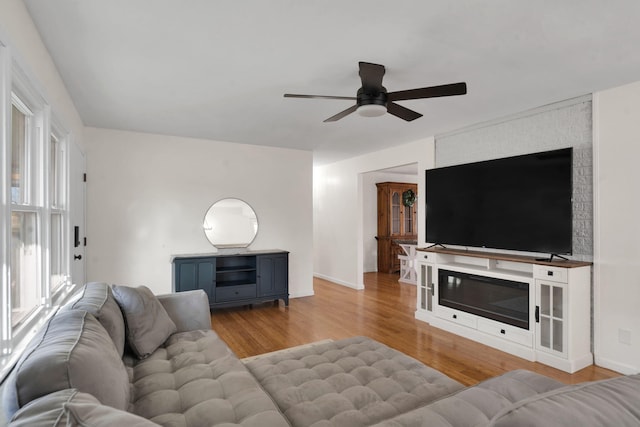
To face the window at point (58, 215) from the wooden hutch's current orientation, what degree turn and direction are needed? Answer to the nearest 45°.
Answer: approximately 90° to its right

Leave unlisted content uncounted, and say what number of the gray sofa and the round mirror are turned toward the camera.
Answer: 1

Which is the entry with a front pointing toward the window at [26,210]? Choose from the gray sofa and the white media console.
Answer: the white media console

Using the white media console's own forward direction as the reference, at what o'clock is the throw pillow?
The throw pillow is roughly at 12 o'clock from the white media console.

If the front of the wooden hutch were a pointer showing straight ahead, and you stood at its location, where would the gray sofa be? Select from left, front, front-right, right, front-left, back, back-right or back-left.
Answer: front-right

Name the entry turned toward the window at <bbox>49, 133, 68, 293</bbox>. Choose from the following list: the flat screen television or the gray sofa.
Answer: the flat screen television

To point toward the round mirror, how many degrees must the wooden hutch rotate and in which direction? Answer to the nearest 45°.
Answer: approximately 90° to its right

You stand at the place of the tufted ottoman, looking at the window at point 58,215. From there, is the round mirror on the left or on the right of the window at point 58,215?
right

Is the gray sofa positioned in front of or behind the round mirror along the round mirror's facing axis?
in front

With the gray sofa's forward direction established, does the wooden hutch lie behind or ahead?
ahead

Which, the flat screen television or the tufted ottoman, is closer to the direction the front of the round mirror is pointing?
the tufted ottoman

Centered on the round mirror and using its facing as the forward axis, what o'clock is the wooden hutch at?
The wooden hutch is roughly at 8 o'clock from the round mirror.

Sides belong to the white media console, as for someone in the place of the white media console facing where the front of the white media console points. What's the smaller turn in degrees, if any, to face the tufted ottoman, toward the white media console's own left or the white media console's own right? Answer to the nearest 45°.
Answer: approximately 45° to the white media console's own left

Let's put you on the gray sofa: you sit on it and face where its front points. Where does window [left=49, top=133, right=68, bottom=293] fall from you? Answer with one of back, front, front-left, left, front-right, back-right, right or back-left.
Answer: left
